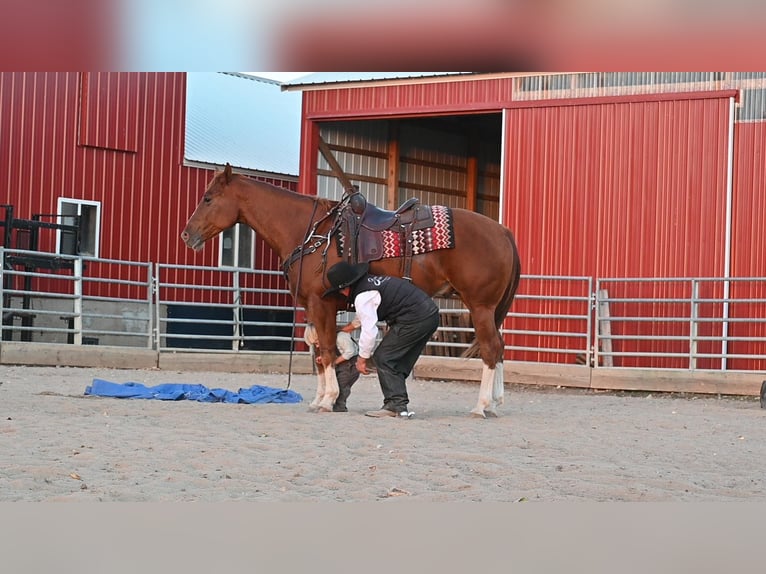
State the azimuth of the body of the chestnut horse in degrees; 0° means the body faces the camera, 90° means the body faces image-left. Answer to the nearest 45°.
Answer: approximately 90°

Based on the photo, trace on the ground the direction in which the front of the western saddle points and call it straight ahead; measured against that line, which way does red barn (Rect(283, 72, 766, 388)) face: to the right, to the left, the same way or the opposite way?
to the left

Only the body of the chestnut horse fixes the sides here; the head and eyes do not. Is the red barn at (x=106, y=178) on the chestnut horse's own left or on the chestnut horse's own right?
on the chestnut horse's own right

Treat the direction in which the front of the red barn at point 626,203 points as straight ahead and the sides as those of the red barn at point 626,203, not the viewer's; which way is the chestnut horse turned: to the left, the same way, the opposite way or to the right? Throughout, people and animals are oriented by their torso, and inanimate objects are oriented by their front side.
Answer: to the right

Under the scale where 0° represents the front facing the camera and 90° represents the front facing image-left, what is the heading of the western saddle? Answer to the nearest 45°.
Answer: approximately 90°

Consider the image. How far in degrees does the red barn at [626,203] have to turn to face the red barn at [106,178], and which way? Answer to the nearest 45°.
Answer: approximately 90° to its right

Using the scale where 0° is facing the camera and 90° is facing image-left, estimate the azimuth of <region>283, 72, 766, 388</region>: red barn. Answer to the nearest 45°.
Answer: approximately 0°

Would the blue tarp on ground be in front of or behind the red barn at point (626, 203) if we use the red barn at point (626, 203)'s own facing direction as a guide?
in front

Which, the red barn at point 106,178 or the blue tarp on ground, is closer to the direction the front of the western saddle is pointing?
the blue tarp on ground

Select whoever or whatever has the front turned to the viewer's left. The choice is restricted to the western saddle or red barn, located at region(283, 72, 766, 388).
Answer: the western saddle

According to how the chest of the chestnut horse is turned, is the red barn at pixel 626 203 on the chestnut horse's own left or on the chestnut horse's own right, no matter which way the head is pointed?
on the chestnut horse's own right

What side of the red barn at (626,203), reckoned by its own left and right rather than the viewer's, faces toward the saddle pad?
front

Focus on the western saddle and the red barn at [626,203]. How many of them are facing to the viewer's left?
1

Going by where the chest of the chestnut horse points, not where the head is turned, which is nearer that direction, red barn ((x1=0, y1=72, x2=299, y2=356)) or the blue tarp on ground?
the blue tarp on ground
